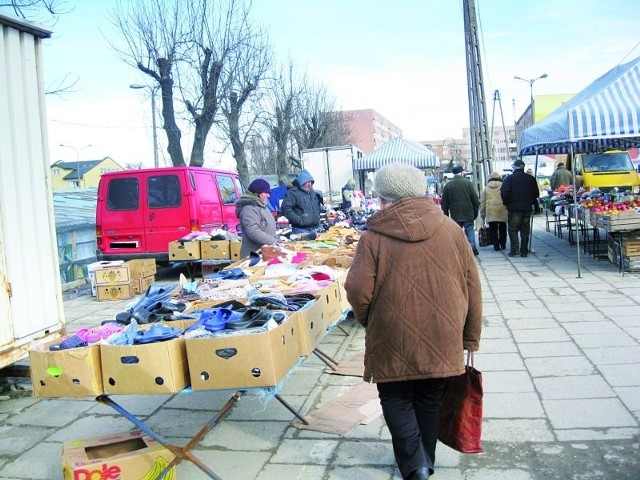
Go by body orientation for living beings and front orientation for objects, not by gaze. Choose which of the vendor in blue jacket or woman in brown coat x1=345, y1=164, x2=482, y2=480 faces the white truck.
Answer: the woman in brown coat

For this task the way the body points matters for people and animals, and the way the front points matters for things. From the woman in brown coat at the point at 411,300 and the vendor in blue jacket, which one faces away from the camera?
the woman in brown coat

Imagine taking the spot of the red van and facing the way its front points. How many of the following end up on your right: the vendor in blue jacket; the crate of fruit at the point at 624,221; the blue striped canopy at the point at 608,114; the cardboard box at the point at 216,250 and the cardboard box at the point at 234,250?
5

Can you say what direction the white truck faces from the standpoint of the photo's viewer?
facing away from the viewer

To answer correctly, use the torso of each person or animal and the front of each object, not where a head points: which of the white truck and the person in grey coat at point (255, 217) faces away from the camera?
the white truck

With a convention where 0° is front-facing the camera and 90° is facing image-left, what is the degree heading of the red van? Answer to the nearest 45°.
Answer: approximately 225°

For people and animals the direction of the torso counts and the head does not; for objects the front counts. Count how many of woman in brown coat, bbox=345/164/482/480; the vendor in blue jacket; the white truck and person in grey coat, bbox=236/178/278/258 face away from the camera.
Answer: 2

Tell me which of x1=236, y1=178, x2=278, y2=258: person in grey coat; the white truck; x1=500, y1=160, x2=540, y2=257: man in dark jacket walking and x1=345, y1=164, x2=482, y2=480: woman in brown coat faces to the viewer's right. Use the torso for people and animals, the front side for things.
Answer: the person in grey coat

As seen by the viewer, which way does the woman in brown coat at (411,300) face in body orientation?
away from the camera

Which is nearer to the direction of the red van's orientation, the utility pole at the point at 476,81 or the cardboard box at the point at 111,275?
the utility pole

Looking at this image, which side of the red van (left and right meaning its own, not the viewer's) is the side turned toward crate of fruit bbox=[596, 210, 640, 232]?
right
